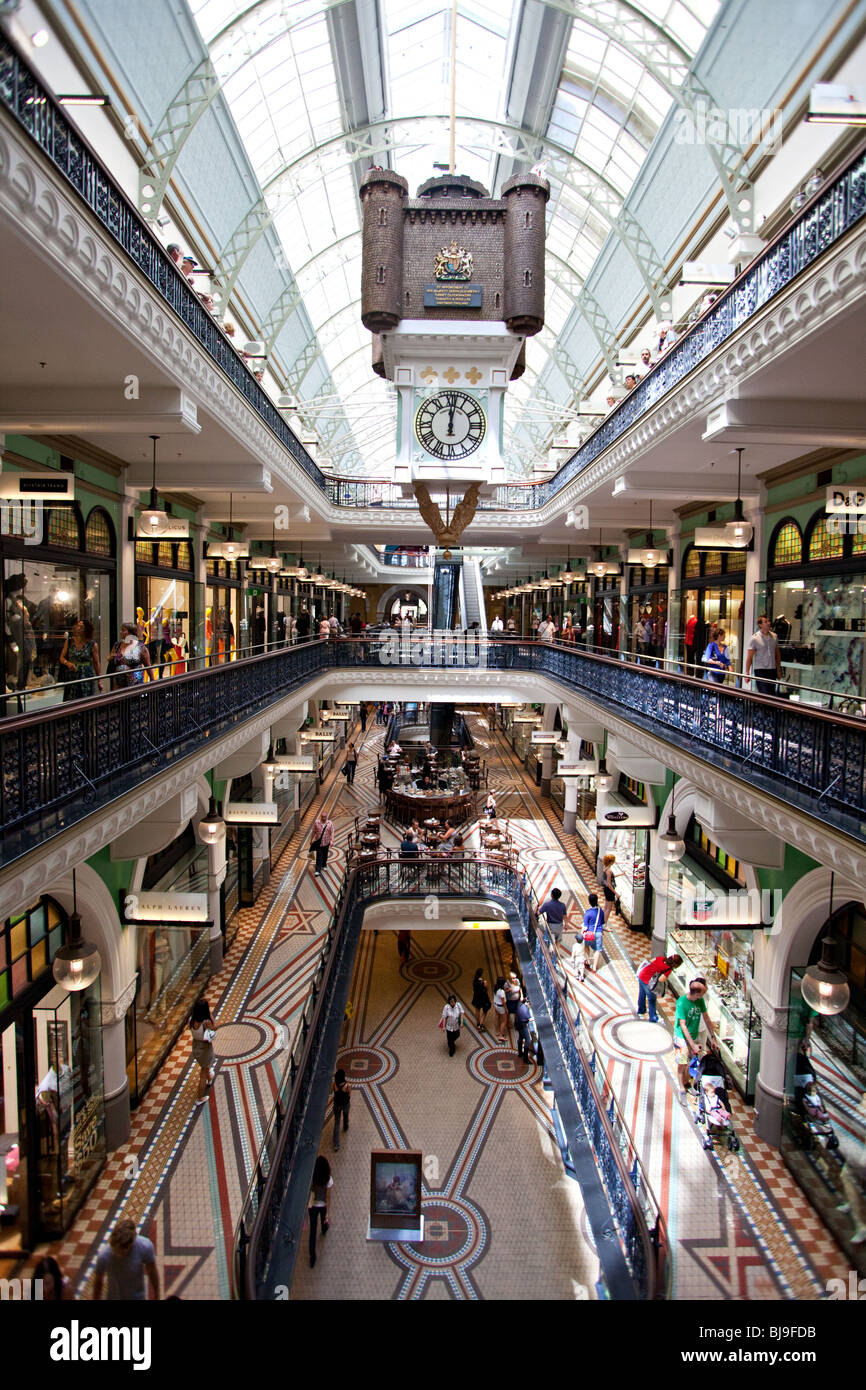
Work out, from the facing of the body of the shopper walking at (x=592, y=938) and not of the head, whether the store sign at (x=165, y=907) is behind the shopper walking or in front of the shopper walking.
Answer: behind

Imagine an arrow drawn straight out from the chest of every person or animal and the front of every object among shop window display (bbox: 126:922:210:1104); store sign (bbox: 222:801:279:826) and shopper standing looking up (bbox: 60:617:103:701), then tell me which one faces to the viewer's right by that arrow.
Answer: the shop window display

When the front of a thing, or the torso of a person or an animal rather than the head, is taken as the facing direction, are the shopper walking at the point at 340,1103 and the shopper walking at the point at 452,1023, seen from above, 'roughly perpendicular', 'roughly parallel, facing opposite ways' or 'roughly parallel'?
roughly parallel, facing opposite ways

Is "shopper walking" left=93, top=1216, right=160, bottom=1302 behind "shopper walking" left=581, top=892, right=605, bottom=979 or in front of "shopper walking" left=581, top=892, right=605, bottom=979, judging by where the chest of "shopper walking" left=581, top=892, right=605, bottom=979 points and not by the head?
behind

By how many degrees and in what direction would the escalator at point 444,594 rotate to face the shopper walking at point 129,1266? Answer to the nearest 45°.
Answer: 0° — it already faces them

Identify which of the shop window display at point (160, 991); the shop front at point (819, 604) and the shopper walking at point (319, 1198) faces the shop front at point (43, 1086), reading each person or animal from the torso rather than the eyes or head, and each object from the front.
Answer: the shop front at point (819, 604)

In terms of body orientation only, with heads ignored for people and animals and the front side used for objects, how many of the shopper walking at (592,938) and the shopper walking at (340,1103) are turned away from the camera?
2

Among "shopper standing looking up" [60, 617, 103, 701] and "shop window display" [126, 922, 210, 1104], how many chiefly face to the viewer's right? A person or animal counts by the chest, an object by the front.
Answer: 1

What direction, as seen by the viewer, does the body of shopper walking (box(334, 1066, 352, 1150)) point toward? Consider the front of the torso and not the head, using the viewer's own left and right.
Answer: facing away from the viewer

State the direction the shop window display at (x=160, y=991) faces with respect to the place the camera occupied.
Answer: facing to the right of the viewer

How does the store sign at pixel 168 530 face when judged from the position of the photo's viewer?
facing the viewer

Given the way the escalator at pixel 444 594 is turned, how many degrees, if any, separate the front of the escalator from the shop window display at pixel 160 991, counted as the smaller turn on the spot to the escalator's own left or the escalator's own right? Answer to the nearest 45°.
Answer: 0° — it already faces it

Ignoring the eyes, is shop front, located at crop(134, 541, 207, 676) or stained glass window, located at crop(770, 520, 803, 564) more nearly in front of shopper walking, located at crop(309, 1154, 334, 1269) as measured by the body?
the shop front

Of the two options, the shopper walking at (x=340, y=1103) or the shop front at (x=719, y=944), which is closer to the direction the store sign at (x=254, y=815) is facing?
the shopper walking

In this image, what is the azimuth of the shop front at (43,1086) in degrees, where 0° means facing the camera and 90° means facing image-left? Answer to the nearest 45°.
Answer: approximately 315°

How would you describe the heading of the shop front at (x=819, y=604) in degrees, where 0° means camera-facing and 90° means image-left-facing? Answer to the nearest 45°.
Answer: approximately 45°
